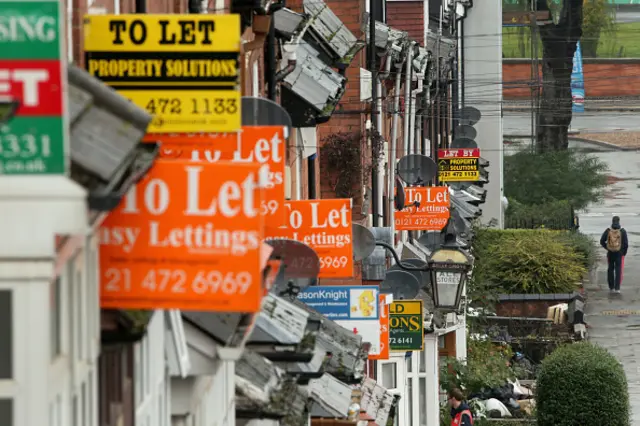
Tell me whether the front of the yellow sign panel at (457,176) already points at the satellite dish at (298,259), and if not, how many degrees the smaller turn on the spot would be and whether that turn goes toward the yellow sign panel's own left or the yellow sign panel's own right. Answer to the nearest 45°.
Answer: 0° — it already faces it

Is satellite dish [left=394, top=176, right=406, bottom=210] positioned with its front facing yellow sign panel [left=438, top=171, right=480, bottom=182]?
no

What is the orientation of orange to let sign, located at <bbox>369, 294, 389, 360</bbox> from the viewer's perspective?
toward the camera

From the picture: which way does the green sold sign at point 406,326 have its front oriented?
toward the camera

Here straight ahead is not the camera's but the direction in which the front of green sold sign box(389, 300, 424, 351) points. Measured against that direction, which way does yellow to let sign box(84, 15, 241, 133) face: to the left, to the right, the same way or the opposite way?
the same way

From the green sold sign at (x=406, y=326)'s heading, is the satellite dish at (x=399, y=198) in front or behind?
behind

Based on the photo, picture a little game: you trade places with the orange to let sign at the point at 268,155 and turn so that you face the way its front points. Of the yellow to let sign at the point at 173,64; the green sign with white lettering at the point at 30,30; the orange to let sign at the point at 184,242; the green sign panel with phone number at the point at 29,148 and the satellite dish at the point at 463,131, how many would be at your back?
1

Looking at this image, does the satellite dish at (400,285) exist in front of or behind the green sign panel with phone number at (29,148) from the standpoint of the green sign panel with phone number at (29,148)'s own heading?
behind

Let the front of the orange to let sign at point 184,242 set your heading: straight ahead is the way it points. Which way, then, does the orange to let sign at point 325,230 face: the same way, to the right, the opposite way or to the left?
the same way

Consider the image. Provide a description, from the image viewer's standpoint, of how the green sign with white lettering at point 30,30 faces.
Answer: facing the viewer

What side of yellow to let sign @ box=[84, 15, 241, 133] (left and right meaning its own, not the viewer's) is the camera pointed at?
front

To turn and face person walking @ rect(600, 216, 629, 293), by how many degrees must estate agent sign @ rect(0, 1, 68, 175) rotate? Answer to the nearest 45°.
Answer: approximately 135° to its left

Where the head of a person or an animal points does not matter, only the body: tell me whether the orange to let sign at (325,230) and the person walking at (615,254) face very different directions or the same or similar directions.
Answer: very different directions

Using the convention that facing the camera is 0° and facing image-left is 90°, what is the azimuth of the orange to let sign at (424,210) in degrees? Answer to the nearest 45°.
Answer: approximately 0°
